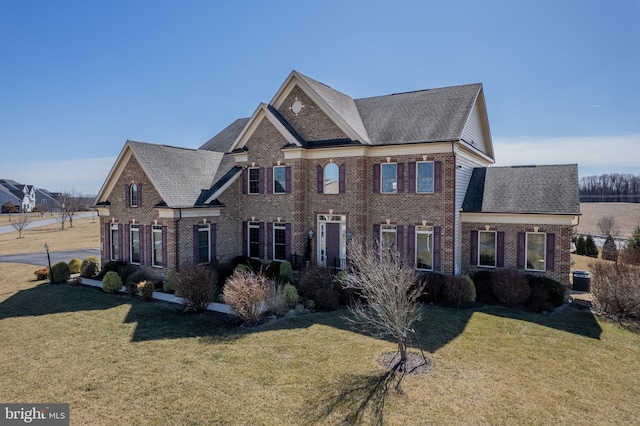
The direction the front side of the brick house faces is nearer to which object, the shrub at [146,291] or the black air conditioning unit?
the shrub

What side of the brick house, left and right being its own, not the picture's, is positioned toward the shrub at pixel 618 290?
left

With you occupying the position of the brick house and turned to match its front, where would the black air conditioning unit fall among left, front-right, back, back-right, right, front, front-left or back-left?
back-left

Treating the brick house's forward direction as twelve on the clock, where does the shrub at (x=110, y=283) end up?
The shrub is roughly at 1 o'clock from the brick house.

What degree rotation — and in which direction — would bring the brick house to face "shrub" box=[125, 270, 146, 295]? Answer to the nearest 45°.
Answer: approximately 45° to its right

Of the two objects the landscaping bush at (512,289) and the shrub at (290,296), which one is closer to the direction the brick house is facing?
the shrub

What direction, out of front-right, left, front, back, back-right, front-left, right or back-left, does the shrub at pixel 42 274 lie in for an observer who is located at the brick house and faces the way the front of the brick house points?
front-right

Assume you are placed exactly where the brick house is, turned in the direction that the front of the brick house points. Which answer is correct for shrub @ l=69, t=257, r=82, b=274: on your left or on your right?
on your right
